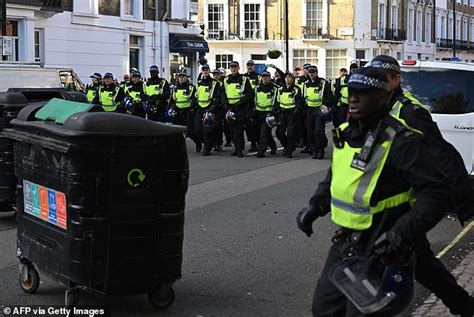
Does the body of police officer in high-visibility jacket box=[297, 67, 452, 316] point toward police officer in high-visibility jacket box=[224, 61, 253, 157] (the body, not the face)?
no

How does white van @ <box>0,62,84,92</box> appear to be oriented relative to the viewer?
to the viewer's right

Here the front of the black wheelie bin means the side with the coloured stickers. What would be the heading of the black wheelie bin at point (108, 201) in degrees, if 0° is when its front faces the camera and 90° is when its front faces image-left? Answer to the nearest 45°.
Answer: approximately 45°

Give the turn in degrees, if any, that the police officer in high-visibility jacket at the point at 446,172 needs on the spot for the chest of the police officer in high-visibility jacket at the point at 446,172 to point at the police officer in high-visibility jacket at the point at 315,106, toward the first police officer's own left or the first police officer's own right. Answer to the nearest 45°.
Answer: approximately 135° to the first police officer's own right

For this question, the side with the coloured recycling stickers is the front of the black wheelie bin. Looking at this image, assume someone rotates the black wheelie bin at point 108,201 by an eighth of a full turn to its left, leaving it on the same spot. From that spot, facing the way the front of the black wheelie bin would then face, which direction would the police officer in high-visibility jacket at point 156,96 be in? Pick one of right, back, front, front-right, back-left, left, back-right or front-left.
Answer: back

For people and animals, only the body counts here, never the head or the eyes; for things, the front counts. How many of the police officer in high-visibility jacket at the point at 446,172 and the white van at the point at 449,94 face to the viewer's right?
0

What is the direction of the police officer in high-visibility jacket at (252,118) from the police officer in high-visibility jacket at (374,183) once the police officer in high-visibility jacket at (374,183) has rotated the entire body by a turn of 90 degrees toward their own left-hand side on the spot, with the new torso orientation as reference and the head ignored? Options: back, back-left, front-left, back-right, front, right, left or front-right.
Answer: back-left

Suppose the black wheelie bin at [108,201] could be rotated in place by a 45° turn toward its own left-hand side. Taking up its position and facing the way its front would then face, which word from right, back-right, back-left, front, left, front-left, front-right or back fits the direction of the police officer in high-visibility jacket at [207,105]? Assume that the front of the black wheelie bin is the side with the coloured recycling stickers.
back

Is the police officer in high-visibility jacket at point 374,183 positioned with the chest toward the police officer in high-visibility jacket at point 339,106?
no

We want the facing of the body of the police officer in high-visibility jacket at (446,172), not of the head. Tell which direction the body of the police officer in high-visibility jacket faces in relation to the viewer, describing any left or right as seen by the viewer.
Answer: facing the viewer and to the left of the viewer
